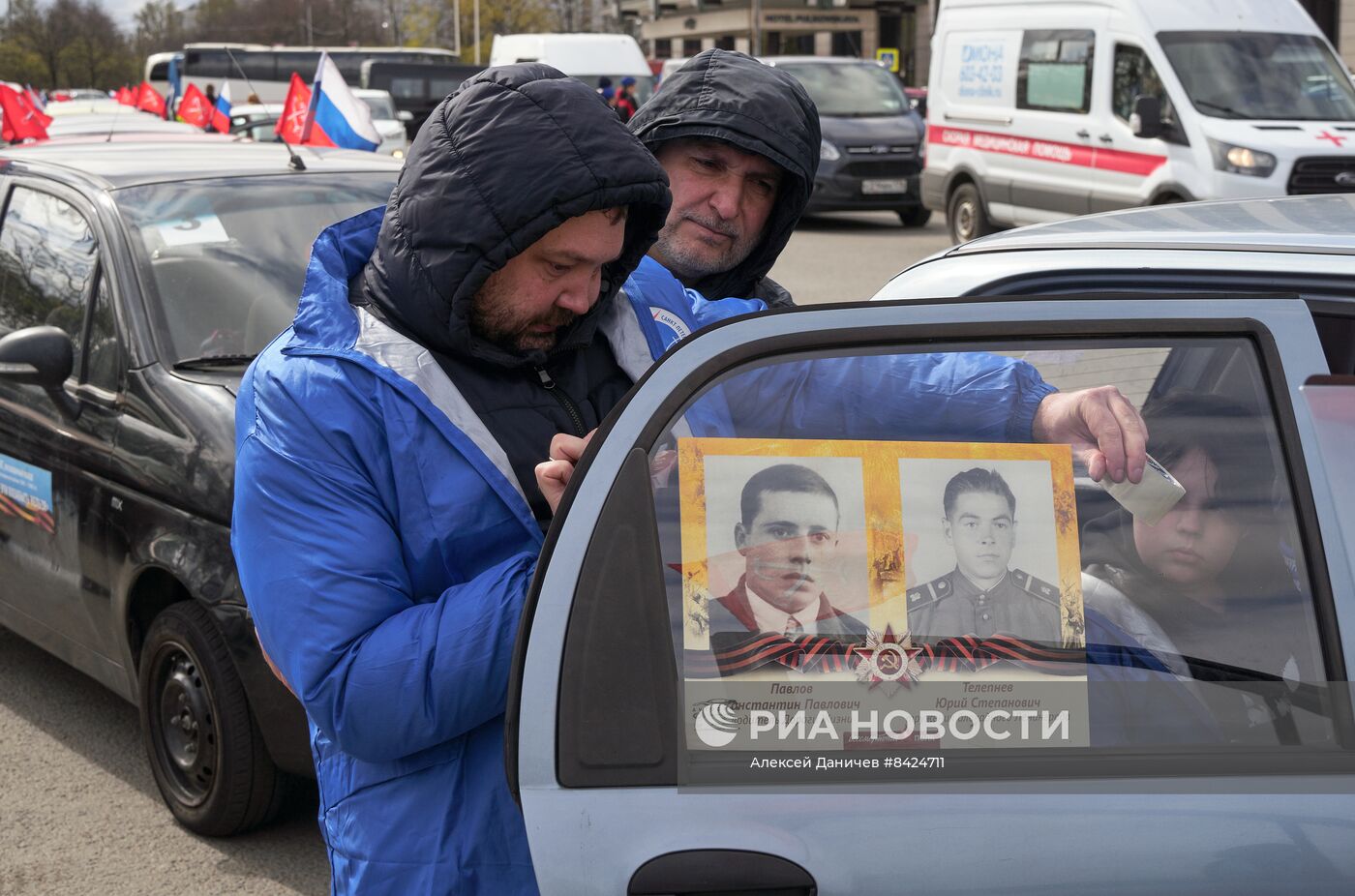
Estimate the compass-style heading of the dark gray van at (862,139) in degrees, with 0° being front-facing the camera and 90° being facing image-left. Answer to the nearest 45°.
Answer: approximately 315°

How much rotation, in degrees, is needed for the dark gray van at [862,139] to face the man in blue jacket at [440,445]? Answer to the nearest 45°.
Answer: approximately 45° to its right

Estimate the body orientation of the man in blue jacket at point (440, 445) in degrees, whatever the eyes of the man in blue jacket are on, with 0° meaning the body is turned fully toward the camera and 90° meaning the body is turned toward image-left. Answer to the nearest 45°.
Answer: approximately 315°

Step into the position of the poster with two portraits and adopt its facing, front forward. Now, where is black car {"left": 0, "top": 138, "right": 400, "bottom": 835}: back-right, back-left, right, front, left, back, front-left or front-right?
back-right

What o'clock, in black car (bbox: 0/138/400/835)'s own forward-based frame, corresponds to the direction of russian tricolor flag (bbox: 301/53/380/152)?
The russian tricolor flag is roughly at 8 o'clock from the black car.

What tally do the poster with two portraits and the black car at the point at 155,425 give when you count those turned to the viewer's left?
0

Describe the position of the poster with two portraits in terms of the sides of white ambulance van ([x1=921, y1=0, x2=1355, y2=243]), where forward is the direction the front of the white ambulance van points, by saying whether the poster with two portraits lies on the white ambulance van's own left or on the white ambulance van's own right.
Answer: on the white ambulance van's own right

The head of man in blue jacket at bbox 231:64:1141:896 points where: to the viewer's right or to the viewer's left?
to the viewer's right

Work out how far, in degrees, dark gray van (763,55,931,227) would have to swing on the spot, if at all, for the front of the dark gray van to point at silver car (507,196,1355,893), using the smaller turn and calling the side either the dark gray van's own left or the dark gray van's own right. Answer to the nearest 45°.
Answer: approximately 45° to the dark gray van's own right

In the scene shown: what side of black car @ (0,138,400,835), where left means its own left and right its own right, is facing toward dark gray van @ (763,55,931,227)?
left

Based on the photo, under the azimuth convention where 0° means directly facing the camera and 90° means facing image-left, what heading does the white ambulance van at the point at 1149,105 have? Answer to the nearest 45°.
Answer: approximately 315°
